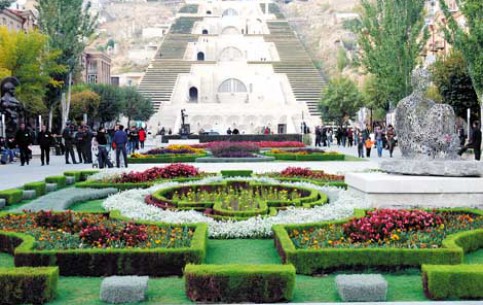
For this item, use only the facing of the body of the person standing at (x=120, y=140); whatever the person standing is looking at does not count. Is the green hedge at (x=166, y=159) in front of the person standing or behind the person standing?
in front
